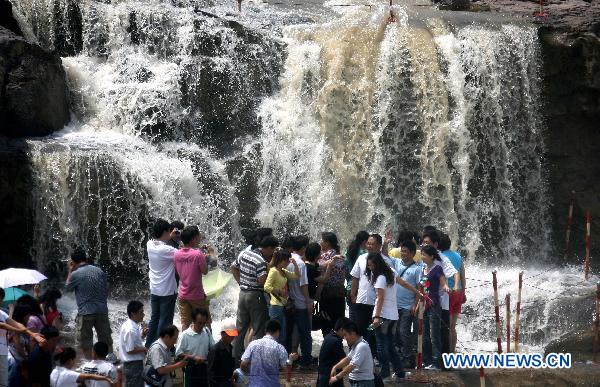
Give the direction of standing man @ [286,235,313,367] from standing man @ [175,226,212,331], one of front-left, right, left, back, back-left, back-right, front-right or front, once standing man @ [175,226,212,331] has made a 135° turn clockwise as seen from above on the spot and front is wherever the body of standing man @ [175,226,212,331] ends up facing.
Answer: left

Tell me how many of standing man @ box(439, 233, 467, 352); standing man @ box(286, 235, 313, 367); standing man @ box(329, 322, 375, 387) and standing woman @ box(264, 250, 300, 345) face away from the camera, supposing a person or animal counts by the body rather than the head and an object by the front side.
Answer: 2

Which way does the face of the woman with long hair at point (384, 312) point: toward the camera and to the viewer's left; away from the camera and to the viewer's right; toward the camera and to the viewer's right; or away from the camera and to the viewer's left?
toward the camera and to the viewer's left

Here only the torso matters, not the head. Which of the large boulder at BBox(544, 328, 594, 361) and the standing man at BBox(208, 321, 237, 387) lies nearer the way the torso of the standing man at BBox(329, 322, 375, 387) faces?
the standing man

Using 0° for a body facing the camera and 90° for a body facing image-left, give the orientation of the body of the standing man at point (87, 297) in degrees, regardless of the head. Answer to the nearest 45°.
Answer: approximately 135°

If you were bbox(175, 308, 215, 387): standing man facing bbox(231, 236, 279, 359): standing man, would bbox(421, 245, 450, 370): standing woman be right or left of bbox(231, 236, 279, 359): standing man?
right

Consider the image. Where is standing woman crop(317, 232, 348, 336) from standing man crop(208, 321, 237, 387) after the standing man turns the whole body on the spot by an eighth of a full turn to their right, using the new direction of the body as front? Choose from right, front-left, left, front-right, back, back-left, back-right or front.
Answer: back-left

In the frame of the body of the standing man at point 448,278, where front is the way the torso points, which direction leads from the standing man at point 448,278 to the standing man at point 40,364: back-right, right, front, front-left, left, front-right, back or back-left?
front

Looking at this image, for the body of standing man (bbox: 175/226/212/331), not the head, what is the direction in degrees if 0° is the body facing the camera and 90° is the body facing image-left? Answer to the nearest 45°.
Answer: approximately 225°

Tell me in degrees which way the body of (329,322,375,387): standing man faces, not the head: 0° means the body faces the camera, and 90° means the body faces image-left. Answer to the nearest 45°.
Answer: approximately 90°

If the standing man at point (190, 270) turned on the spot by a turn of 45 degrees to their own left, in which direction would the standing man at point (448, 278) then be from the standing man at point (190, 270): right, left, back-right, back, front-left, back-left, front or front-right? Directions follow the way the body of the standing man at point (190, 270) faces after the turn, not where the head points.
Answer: right
